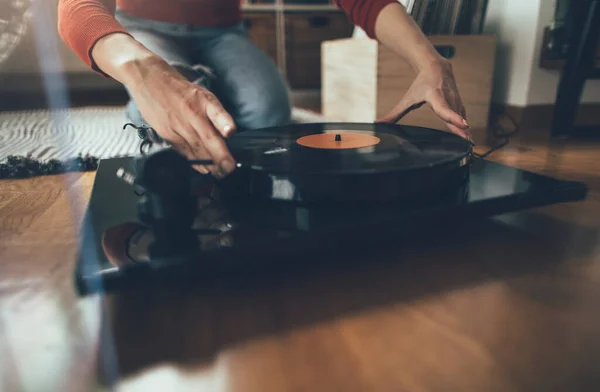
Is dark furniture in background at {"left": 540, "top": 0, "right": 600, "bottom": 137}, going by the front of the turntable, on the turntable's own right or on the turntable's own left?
on the turntable's own right

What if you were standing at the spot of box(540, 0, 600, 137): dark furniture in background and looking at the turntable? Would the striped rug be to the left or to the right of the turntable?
right

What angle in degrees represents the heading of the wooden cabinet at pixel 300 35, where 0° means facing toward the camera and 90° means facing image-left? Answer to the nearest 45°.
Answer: approximately 0°

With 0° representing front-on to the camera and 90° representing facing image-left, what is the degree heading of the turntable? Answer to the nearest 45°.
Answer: approximately 135°

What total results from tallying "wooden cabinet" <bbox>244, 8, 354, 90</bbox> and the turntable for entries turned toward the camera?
1
